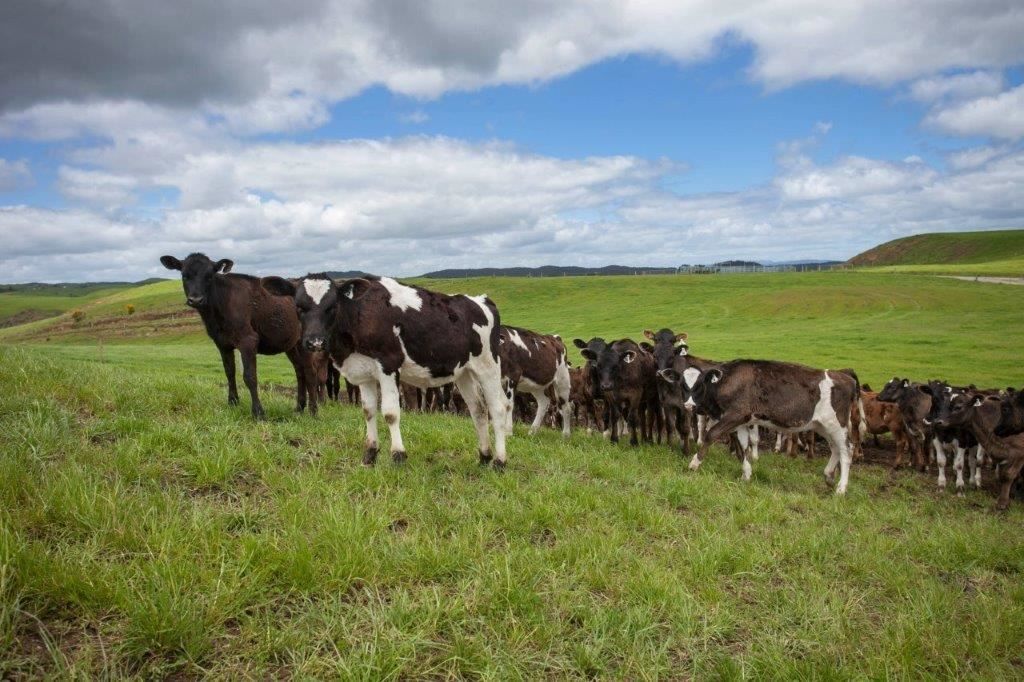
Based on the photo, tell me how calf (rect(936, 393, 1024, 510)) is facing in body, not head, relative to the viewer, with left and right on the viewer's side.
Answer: facing to the left of the viewer

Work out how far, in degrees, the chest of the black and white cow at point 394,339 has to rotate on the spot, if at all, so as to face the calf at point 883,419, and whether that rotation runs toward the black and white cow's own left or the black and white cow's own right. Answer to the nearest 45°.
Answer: approximately 180°

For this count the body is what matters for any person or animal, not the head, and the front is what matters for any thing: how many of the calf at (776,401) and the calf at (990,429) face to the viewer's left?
2

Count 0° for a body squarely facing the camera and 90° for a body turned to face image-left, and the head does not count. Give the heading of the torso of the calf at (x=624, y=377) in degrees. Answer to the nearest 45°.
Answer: approximately 45°

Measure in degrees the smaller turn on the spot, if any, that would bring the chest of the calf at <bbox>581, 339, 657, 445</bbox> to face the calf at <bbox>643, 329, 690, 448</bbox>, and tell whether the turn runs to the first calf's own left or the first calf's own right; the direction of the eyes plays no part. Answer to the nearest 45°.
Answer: approximately 135° to the first calf's own left

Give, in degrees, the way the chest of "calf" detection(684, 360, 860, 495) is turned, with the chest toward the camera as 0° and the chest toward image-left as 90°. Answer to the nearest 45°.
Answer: approximately 90°

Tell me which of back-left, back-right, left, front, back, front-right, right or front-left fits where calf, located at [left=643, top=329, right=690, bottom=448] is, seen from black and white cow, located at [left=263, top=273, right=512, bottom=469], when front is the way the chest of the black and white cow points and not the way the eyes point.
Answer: back

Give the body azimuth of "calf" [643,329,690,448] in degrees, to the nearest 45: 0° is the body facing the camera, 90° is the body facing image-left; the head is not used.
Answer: approximately 45°

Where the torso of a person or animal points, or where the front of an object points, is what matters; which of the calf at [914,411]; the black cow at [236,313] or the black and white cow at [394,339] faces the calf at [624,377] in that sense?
the calf at [914,411]

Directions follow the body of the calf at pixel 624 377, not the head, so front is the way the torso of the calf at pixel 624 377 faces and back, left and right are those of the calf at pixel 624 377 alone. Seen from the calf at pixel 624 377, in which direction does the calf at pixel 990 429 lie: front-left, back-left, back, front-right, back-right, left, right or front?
back-left

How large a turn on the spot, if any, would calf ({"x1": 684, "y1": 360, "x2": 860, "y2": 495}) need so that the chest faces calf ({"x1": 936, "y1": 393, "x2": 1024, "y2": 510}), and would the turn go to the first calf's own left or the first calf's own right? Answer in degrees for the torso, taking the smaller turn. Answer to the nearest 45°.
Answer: approximately 135° to the first calf's own right
